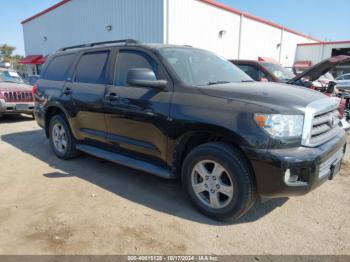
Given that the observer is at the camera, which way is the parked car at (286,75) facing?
facing the viewer and to the right of the viewer

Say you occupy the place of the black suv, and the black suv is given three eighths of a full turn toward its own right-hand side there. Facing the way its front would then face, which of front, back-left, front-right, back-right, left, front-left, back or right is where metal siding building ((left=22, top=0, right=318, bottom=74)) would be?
right

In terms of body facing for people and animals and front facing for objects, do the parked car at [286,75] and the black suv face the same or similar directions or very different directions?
same or similar directions

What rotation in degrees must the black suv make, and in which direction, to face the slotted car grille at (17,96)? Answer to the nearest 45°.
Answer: approximately 180°

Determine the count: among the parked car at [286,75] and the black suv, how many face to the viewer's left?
0

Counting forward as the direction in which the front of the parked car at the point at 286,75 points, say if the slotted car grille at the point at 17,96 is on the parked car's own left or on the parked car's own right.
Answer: on the parked car's own right

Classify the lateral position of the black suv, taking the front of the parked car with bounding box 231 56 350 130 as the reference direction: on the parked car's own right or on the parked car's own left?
on the parked car's own right

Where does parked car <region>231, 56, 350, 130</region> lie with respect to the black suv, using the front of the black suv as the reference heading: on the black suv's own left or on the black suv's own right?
on the black suv's own left
